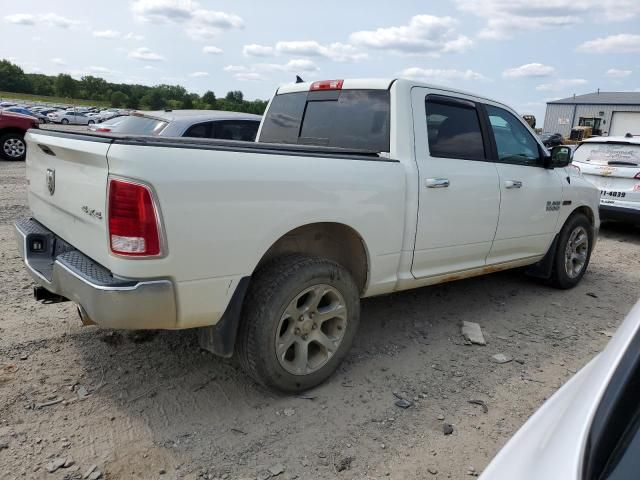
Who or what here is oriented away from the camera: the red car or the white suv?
the white suv

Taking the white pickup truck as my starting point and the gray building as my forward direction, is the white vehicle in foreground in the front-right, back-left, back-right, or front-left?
back-right

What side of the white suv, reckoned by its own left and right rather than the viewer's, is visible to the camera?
back

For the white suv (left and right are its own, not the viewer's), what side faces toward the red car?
left

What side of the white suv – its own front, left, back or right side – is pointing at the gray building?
front

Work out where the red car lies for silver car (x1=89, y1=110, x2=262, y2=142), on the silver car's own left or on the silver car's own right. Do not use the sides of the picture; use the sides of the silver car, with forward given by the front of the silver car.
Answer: on the silver car's own left

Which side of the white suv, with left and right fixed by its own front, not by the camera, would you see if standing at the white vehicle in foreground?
back

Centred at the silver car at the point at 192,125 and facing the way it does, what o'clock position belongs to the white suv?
The white suv is roughly at 2 o'clock from the silver car.

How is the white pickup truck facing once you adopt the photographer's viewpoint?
facing away from the viewer and to the right of the viewer

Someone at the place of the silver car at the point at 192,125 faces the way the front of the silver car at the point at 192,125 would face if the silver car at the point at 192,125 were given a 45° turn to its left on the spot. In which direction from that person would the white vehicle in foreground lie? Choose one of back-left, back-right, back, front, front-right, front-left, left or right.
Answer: back
